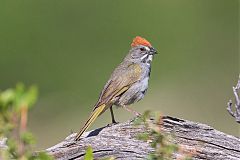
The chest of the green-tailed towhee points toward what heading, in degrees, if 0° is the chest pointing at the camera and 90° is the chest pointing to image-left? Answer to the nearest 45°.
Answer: approximately 270°
